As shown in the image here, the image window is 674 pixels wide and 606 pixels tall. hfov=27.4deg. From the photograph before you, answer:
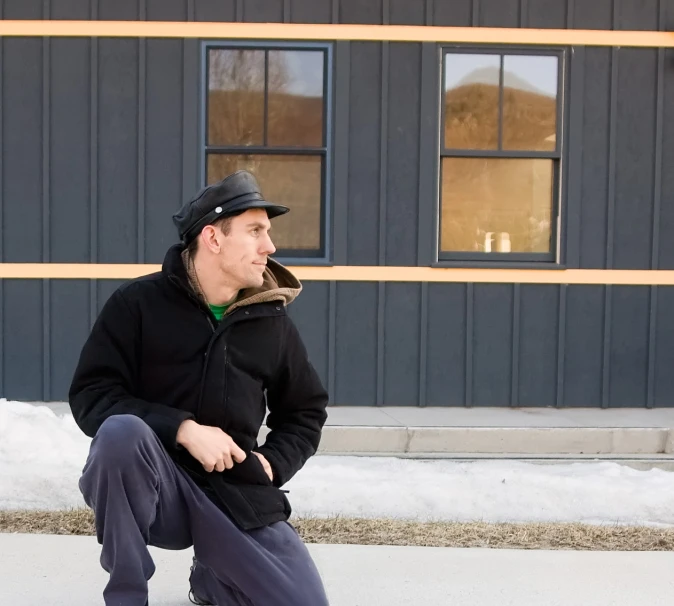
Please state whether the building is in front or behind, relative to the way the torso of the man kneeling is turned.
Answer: behind

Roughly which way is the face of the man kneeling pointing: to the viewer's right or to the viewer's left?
to the viewer's right

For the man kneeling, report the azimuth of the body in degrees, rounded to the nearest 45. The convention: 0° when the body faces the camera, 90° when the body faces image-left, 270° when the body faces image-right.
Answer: approximately 0°
